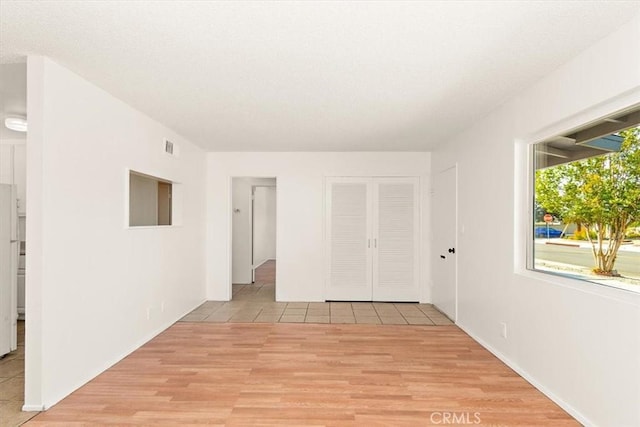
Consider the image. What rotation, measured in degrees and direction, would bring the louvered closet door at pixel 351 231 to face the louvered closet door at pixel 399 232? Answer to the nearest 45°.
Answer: approximately 90° to its left

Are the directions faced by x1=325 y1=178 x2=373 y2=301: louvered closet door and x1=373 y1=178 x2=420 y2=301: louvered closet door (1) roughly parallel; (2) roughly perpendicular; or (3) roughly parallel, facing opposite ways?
roughly parallel

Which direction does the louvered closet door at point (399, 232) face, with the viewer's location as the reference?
facing the viewer

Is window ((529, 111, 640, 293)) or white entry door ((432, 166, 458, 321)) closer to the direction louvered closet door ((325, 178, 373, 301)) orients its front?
the window

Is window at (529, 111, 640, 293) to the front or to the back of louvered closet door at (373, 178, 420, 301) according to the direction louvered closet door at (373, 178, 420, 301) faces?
to the front

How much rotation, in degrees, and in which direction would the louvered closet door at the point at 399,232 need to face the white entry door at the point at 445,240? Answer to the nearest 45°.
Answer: approximately 45° to its left

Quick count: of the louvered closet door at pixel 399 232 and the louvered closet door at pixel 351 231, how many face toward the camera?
2

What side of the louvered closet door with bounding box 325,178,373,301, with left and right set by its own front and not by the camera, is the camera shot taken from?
front
